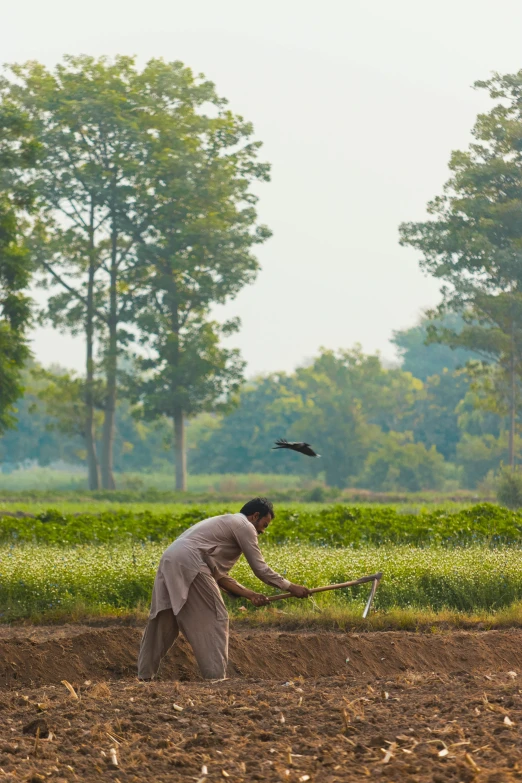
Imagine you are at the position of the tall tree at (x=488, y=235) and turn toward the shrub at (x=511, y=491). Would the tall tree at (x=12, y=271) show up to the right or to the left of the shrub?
right

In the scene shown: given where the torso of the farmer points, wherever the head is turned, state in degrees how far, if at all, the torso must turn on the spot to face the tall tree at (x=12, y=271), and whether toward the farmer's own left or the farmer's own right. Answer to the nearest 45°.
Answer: approximately 90° to the farmer's own left

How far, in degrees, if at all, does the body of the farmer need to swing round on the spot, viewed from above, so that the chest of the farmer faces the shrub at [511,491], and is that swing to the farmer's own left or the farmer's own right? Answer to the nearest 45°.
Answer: approximately 90° to the farmer's own left

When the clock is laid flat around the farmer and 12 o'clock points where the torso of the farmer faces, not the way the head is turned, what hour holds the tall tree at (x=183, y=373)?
The tall tree is roughly at 9 o'clock from the farmer.

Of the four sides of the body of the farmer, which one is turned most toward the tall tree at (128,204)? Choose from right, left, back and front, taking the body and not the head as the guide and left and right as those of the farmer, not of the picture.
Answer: left

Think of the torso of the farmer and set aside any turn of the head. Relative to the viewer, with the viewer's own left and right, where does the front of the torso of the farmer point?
facing to the right of the viewer

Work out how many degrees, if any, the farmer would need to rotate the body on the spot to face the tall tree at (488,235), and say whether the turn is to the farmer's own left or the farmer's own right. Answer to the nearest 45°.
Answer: approximately 90° to the farmer's own left
